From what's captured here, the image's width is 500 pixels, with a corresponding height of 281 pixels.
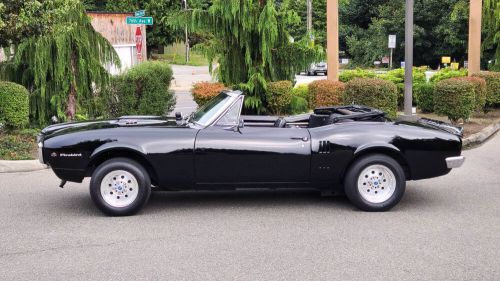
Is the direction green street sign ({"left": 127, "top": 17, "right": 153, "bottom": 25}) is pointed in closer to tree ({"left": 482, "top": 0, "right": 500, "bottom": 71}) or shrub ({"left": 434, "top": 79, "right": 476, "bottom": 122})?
the shrub

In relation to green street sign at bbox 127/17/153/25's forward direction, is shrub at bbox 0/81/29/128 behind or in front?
in front

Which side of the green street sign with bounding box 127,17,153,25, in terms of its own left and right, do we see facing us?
front

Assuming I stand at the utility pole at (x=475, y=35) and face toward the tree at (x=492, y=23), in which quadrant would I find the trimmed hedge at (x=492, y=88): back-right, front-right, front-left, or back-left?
back-right

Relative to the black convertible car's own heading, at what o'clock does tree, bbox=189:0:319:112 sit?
The tree is roughly at 3 o'clock from the black convertible car.

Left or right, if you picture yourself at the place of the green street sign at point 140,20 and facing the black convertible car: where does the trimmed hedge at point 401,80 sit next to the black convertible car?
left

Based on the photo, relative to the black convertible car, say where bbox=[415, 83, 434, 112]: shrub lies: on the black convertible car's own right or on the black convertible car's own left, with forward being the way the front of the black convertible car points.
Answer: on the black convertible car's own right

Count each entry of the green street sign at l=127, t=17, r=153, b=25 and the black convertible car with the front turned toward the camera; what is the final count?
1

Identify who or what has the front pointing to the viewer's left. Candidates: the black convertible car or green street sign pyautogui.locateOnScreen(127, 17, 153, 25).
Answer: the black convertible car

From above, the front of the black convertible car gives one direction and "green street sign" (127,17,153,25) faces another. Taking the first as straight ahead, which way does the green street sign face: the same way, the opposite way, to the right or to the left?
to the left

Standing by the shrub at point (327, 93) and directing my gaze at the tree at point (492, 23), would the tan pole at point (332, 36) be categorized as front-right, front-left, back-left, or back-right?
front-left

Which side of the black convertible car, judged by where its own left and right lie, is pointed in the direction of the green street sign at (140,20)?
right

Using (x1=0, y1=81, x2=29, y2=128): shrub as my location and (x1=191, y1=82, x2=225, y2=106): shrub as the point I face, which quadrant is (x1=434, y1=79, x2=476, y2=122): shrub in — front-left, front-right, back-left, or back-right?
front-right

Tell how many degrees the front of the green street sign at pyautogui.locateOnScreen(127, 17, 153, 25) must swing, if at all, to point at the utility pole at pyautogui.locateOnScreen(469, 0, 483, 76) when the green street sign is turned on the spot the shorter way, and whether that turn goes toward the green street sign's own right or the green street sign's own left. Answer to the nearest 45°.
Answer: approximately 45° to the green street sign's own left

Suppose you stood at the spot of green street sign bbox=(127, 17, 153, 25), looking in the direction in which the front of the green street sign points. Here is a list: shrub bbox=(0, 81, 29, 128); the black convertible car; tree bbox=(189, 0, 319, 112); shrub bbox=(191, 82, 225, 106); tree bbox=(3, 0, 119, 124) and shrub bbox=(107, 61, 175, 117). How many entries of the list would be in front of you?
6

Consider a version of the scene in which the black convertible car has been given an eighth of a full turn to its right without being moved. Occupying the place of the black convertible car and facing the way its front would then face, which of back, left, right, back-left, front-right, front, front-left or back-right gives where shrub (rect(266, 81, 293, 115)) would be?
front-right

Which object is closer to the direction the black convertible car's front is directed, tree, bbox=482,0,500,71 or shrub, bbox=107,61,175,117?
the shrub

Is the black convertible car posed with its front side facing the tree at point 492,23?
no

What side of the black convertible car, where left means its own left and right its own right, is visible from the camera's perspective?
left
